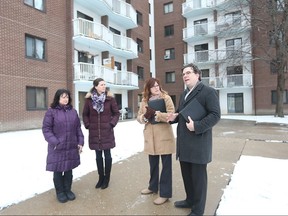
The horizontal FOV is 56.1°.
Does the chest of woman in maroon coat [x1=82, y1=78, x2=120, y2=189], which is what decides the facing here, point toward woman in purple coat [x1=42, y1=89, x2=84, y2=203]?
no

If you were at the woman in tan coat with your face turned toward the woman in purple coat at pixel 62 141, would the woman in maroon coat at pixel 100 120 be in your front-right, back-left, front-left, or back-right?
front-right

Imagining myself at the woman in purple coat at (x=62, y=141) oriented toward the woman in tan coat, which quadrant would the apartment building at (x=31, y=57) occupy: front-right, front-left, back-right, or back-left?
back-left

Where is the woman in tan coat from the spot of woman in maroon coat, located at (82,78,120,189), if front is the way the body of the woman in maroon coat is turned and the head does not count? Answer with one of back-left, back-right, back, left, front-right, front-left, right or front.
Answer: front-left

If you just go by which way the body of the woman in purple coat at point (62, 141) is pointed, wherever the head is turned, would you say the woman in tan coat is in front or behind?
in front

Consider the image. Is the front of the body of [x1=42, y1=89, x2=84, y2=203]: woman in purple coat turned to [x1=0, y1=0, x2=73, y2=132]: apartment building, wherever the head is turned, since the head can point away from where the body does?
no

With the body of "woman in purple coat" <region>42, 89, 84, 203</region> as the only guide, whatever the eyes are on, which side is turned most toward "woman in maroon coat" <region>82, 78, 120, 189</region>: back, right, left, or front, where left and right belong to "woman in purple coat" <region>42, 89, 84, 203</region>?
left

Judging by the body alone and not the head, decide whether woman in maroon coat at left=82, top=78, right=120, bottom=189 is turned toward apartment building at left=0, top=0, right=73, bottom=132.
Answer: no

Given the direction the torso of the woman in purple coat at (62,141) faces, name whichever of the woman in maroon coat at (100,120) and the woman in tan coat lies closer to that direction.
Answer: the woman in tan coat

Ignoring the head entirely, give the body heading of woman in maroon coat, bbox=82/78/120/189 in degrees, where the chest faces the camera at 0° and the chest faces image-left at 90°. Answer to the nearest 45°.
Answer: approximately 0°

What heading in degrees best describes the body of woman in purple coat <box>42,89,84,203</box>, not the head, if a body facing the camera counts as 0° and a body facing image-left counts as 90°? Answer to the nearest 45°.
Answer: approximately 315°

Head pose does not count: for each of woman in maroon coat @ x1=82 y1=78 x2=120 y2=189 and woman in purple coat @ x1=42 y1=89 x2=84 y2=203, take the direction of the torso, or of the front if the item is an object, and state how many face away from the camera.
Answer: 0
